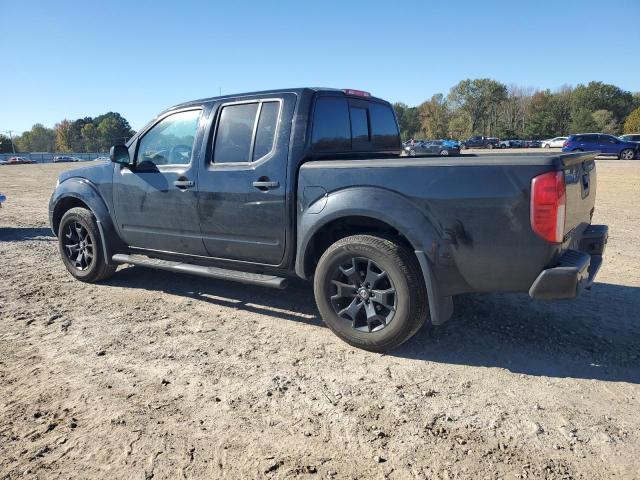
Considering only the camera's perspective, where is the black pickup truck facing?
facing away from the viewer and to the left of the viewer

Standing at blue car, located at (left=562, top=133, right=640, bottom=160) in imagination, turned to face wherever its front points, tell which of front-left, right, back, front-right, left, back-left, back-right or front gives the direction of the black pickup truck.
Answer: right

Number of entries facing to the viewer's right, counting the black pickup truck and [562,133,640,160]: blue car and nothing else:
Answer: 1

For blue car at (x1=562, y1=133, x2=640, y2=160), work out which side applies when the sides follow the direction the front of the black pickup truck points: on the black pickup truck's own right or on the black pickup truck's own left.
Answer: on the black pickup truck's own right

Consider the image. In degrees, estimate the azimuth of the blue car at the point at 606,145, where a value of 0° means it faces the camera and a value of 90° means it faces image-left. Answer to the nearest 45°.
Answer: approximately 270°

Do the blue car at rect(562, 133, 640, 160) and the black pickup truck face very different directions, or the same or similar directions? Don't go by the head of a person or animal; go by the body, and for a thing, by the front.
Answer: very different directions

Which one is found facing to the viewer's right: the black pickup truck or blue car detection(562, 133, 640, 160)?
the blue car
